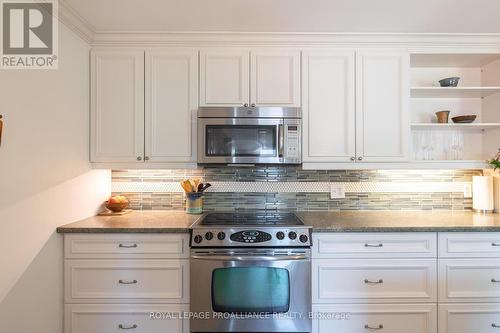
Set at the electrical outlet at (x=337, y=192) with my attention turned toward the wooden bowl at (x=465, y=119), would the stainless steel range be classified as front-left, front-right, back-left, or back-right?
back-right

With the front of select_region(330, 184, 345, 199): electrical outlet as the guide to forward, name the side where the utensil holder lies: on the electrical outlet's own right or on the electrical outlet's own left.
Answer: on the electrical outlet's own right

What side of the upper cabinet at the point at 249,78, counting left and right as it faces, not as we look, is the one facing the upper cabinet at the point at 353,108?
left

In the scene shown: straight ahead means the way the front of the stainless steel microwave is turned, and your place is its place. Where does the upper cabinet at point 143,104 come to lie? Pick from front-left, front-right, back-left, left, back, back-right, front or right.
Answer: right

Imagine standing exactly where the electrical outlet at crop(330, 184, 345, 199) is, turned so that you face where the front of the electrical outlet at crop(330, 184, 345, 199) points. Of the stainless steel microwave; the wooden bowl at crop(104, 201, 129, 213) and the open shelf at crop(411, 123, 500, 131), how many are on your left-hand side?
1

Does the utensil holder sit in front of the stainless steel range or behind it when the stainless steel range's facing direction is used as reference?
behind

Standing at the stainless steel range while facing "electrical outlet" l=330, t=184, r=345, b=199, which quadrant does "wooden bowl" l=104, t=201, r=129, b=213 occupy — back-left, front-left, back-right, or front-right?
back-left

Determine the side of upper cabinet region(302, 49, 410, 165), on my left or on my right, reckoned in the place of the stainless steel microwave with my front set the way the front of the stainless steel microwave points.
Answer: on my left
